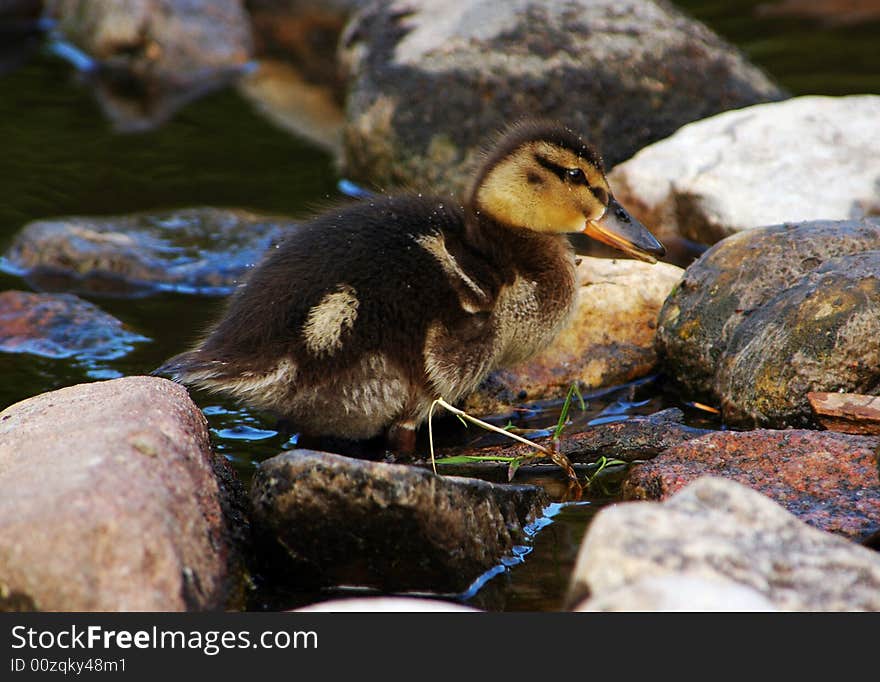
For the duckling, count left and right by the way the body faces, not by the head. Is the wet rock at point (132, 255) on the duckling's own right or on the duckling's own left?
on the duckling's own left

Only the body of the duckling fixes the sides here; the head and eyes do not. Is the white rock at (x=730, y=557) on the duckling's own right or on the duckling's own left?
on the duckling's own right

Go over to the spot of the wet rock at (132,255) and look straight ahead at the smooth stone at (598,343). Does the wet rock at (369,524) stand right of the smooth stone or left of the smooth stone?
right

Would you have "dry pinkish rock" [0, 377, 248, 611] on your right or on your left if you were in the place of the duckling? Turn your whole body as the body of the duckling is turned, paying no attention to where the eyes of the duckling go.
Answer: on your right

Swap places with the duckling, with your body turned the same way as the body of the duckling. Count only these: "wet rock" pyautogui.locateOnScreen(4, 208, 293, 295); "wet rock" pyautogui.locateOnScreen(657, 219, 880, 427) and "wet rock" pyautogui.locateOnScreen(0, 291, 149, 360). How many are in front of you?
1

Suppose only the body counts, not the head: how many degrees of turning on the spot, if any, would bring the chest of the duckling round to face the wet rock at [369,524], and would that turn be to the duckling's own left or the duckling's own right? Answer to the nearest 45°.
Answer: approximately 90° to the duckling's own right

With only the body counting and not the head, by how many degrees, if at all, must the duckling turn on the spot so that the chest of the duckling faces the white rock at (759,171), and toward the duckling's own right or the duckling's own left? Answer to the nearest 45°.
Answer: approximately 45° to the duckling's own left

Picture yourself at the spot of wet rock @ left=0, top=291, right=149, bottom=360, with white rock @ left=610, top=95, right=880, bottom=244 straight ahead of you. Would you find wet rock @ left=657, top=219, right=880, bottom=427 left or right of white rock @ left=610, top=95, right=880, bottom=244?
right

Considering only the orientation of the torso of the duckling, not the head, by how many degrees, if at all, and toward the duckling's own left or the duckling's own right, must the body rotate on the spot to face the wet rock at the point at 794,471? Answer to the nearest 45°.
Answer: approximately 45° to the duckling's own right

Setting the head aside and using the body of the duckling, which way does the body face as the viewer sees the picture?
to the viewer's right

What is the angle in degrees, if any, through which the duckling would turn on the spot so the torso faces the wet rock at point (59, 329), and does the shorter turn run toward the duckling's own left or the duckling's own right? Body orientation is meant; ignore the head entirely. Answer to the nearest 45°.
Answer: approximately 135° to the duckling's own left
